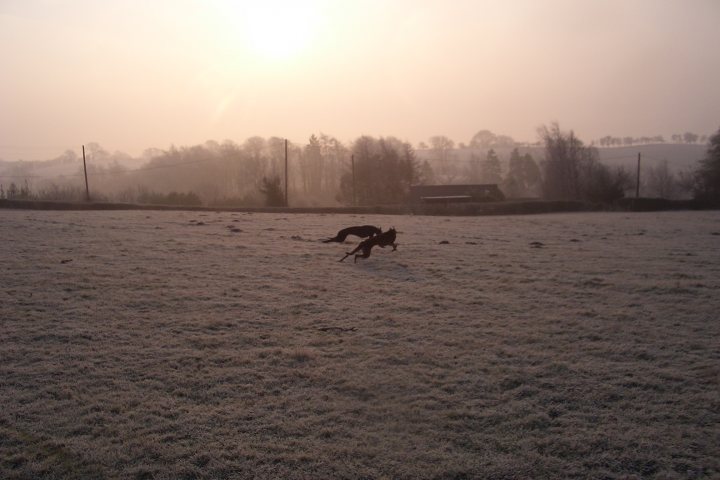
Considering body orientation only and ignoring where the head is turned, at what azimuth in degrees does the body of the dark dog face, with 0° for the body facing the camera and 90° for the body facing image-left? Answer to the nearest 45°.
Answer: approximately 270°
